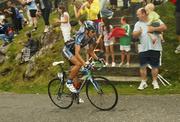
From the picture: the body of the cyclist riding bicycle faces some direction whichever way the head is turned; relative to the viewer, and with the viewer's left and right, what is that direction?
facing the viewer and to the right of the viewer

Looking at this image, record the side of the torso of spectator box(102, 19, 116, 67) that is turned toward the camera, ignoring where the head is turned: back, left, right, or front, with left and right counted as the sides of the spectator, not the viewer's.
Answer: front

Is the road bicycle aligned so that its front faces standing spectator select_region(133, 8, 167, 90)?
no

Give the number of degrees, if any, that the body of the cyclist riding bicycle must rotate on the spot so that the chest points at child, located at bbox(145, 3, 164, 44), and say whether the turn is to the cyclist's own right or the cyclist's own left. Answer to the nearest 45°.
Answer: approximately 90° to the cyclist's own left

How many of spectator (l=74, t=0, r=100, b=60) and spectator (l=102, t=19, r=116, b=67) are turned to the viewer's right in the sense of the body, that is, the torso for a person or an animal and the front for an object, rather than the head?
0

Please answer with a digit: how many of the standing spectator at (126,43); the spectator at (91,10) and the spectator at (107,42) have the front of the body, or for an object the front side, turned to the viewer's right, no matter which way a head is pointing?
0

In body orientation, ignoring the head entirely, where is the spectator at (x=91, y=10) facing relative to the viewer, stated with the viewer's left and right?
facing the viewer and to the left of the viewer

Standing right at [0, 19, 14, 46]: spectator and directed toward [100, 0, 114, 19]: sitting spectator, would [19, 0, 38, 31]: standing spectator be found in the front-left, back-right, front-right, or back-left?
front-left

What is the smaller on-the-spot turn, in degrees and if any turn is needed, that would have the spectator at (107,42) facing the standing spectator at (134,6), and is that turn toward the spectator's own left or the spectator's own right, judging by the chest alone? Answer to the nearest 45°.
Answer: approximately 135° to the spectator's own left

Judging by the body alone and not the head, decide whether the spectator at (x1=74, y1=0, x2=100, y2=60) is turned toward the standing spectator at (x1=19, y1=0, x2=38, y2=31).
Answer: no

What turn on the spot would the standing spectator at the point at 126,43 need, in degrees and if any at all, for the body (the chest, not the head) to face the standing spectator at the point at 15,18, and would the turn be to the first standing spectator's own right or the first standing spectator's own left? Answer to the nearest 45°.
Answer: approximately 90° to the first standing spectator's own right

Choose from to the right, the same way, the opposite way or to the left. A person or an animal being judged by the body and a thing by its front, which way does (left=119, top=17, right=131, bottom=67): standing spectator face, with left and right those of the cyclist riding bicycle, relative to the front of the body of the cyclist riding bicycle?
to the right
